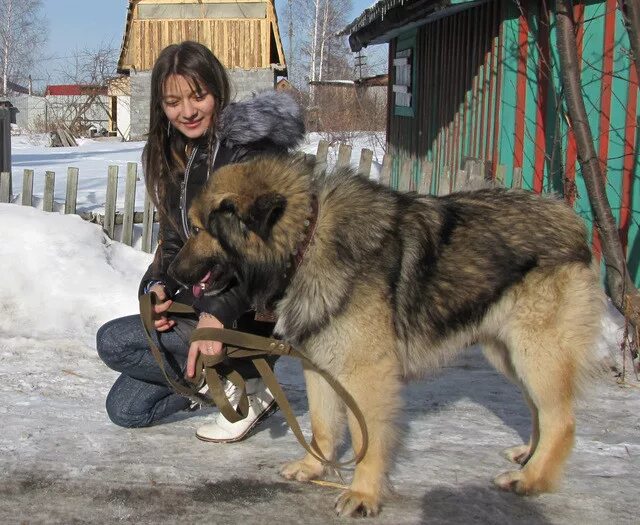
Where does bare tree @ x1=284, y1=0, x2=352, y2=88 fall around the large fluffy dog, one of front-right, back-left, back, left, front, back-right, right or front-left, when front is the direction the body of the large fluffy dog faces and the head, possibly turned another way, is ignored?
right

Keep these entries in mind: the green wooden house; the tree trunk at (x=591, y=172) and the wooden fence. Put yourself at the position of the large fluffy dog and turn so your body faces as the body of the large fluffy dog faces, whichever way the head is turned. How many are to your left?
0

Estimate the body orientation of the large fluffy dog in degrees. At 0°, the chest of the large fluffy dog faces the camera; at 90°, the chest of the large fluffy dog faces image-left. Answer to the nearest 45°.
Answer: approximately 90°

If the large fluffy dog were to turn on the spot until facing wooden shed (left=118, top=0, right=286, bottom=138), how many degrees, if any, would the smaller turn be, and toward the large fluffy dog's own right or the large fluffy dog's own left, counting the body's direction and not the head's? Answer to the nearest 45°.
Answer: approximately 90° to the large fluffy dog's own right

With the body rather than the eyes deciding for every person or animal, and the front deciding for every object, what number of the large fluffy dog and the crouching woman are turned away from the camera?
0

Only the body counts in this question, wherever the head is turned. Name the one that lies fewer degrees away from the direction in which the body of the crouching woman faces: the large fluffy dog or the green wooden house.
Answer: the large fluffy dog

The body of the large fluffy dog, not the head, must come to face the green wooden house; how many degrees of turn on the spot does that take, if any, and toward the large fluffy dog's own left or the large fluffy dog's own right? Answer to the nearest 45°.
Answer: approximately 90° to the large fluffy dog's own right

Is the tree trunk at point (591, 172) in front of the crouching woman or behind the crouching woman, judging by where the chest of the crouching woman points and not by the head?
behind

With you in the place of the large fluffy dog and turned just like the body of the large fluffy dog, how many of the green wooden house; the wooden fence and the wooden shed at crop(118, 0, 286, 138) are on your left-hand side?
0

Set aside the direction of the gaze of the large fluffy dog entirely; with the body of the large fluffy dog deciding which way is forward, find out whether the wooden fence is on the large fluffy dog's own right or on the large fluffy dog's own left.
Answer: on the large fluffy dog's own right

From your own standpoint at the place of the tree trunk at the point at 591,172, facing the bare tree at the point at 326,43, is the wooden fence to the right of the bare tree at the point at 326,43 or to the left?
left

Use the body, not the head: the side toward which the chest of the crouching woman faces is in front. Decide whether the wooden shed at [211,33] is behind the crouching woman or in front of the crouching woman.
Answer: behind

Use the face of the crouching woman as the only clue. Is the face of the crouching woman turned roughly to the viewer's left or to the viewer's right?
to the viewer's right

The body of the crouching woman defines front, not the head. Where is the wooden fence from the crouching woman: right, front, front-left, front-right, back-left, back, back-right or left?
back-right
